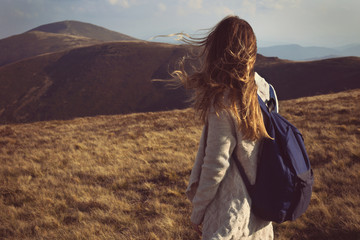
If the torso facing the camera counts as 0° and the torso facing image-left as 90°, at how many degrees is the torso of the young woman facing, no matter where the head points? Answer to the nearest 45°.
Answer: approximately 135°

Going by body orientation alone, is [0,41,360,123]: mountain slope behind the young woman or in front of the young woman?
in front

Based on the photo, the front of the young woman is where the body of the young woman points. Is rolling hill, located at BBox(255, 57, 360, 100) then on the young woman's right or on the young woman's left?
on the young woman's right

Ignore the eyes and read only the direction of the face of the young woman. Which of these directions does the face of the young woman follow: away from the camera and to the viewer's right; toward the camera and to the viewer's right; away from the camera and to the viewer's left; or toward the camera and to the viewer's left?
away from the camera and to the viewer's left
